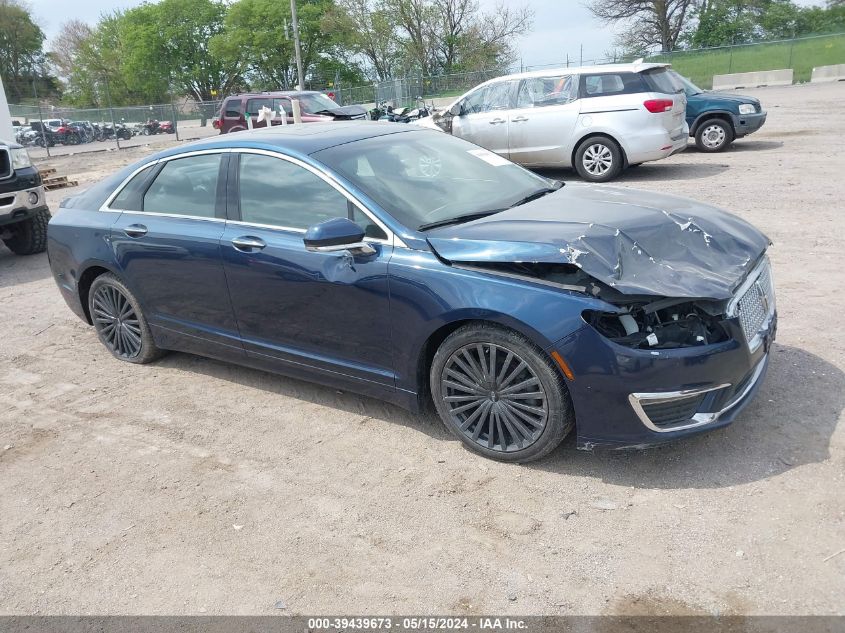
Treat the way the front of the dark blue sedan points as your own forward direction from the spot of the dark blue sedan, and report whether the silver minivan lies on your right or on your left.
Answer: on your left

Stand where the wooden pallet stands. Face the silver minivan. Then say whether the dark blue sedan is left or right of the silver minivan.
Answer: right

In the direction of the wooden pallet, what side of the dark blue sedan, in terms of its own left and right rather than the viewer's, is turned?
back

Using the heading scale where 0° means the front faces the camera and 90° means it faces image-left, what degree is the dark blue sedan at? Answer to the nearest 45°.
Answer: approximately 315°

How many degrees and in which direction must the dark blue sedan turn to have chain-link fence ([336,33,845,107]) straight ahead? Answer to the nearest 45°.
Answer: approximately 90° to its left
